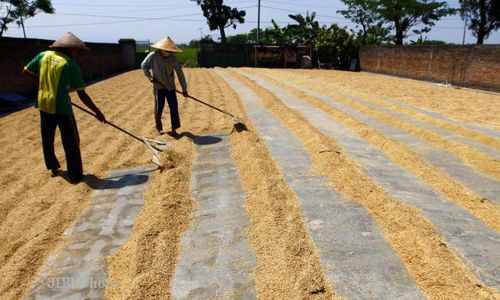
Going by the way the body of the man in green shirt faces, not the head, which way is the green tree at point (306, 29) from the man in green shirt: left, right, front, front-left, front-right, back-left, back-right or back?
front

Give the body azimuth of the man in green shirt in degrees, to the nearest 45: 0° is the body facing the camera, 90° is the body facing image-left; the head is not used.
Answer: approximately 225°

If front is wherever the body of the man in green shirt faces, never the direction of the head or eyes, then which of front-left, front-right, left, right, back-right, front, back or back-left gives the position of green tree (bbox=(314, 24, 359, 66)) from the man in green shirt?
front

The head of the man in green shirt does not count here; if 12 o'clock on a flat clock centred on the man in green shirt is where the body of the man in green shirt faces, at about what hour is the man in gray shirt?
The man in gray shirt is roughly at 12 o'clock from the man in green shirt.

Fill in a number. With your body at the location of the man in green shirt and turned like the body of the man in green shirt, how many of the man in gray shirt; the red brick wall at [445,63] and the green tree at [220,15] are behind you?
0

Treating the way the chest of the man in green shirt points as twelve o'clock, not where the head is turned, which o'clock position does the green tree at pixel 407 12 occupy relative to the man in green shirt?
The green tree is roughly at 12 o'clock from the man in green shirt.

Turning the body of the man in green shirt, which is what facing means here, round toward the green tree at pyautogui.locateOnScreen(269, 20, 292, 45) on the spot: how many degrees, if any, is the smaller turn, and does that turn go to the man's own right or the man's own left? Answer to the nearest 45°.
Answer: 0° — they already face it

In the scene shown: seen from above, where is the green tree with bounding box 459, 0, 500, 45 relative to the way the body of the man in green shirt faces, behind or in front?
in front

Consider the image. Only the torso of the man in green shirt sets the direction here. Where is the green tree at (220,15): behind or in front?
in front
